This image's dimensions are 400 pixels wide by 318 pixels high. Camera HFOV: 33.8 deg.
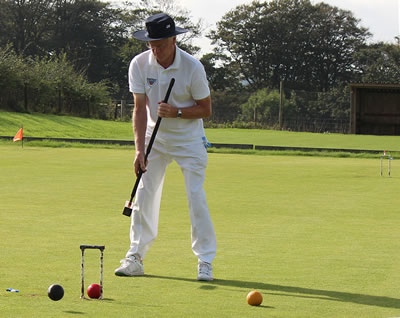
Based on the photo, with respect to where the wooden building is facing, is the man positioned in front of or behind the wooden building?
in front

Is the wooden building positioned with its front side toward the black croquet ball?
yes

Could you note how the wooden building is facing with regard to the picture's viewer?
facing the viewer

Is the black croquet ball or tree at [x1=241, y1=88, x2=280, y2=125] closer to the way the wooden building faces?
the black croquet ball

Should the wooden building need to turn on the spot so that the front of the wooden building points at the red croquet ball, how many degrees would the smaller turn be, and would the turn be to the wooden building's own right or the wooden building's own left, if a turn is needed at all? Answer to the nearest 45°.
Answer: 0° — it already faces it

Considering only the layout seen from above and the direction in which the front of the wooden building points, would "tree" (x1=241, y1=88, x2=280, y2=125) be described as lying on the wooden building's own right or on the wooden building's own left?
on the wooden building's own right

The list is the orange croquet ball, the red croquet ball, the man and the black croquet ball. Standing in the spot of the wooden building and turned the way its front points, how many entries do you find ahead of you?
4

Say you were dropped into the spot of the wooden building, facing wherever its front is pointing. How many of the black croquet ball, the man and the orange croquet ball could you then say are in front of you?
3

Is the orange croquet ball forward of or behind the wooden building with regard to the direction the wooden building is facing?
forward

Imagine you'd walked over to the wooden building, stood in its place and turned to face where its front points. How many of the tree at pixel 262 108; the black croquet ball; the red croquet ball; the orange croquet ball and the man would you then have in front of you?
4
